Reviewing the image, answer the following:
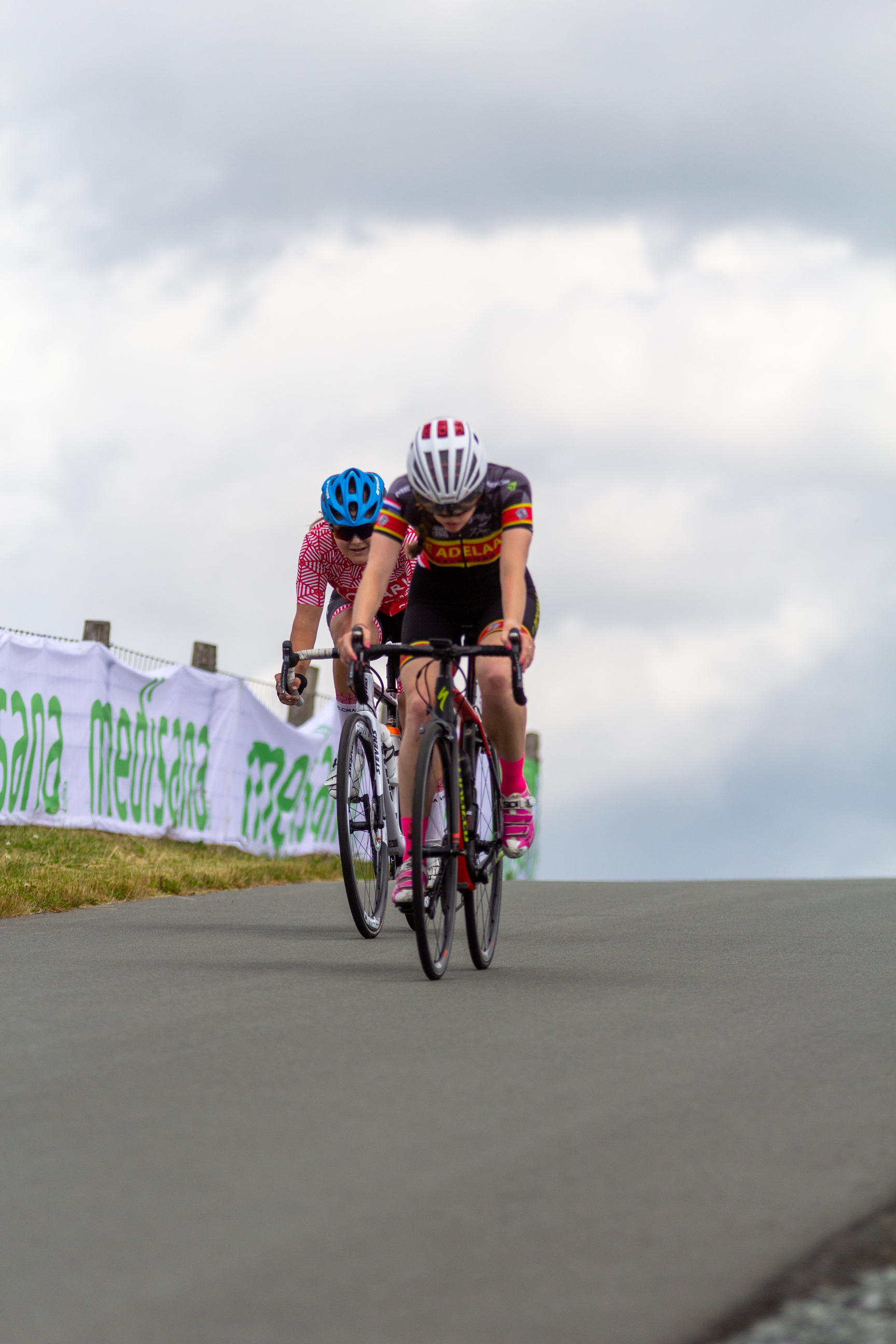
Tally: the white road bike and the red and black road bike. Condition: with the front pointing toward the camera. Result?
2

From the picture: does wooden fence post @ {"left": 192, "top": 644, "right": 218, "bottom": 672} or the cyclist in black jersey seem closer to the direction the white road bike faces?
the cyclist in black jersey

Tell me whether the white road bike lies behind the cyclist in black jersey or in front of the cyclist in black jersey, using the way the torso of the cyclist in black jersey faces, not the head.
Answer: behind

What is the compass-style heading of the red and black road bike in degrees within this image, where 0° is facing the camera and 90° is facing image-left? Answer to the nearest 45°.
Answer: approximately 0°

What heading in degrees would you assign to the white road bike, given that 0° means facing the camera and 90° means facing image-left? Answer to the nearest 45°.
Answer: approximately 0°

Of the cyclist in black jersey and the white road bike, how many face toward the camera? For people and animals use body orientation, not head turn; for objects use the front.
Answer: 2

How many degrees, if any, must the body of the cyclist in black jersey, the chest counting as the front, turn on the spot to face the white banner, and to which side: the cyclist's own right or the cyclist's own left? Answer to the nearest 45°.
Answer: approximately 180°

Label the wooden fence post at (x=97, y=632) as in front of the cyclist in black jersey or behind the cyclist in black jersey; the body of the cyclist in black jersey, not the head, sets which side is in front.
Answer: behind

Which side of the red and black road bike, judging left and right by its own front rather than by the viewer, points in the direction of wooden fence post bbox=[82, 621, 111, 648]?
back

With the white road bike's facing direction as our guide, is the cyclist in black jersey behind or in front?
in front

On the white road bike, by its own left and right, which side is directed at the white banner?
back

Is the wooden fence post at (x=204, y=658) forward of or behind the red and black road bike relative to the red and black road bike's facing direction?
behind
